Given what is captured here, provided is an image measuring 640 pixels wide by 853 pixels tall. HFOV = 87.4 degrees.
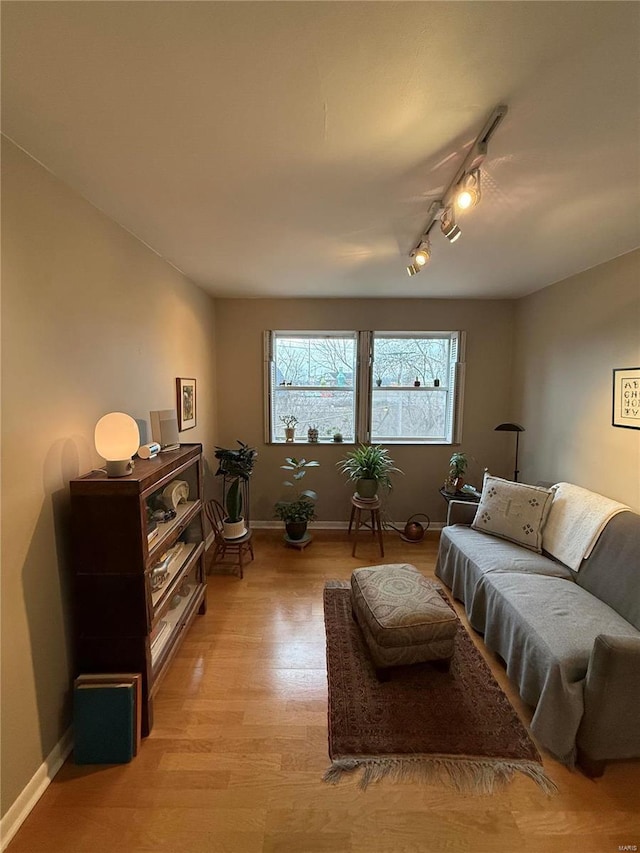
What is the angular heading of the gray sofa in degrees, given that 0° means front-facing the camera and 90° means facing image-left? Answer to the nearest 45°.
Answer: approximately 45°

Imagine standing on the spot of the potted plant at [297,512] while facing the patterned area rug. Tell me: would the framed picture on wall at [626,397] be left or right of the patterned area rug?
left

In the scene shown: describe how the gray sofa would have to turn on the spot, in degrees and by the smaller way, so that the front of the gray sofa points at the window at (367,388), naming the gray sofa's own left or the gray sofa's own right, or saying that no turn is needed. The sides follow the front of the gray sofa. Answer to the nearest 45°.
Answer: approximately 90° to the gray sofa's own right

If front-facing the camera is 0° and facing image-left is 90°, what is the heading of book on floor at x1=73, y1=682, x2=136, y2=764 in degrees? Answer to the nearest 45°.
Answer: approximately 0°

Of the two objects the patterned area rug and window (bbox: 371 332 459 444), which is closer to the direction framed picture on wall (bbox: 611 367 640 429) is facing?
the patterned area rug

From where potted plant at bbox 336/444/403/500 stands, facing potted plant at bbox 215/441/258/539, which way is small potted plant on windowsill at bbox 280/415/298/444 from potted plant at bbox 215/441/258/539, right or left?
right

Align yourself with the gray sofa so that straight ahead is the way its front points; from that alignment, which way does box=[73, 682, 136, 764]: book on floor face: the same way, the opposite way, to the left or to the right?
to the left

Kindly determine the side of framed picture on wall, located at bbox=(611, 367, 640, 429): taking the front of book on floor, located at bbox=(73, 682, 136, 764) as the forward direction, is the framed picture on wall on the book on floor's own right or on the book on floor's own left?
on the book on floor's own left

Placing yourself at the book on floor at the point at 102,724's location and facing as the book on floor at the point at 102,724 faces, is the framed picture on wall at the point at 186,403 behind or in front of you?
behind
